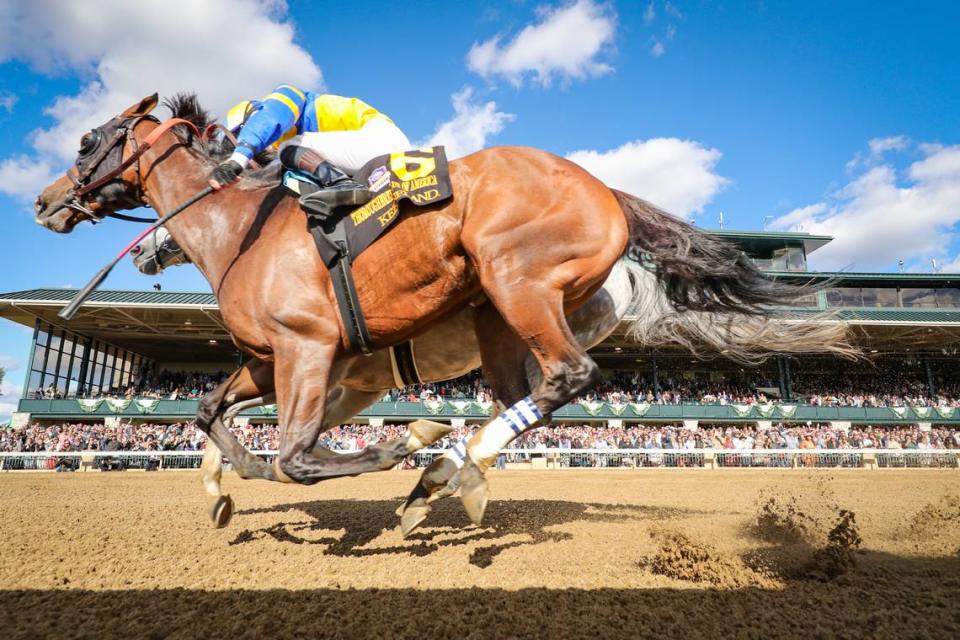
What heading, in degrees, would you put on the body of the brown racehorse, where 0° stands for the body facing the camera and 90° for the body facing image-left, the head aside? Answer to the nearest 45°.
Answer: approximately 90°

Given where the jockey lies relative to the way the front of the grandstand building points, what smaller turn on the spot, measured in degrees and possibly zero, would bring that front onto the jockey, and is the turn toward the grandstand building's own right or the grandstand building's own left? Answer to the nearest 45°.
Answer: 0° — it already faces them

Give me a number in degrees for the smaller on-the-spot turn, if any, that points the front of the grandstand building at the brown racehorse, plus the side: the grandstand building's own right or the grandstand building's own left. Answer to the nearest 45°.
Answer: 0° — it already faces it

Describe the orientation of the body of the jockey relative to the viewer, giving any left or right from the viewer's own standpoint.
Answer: facing to the left of the viewer

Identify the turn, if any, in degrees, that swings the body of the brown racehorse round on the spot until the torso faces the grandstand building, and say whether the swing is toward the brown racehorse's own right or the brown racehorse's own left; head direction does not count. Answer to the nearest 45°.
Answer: approximately 90° to the brown racehorse's own right

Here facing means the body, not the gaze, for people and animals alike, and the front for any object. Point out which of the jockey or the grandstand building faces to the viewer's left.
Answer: the jockey

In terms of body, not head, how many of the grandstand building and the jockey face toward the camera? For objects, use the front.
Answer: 1

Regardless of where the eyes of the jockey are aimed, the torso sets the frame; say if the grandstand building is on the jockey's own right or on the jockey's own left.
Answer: on the jockey's own right

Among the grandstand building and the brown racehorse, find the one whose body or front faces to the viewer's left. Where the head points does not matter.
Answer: the brown racehorse

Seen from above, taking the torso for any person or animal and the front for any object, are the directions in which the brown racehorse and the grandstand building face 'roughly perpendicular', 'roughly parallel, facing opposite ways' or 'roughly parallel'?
roughly perpendicular
